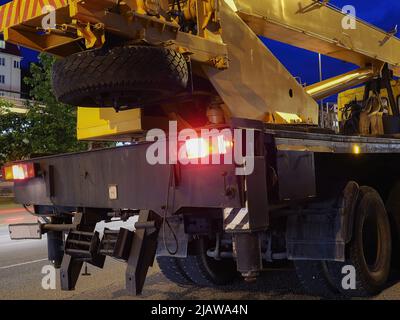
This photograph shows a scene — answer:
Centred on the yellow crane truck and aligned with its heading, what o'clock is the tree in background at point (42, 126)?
The tree in background is roughly at 10 o'clock from the yellow crane truck.

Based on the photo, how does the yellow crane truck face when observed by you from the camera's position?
facing away from the viewer and to the right of the viewer

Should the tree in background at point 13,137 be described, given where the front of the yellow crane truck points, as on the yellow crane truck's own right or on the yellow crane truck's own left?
on the yellow crane truck's own left
